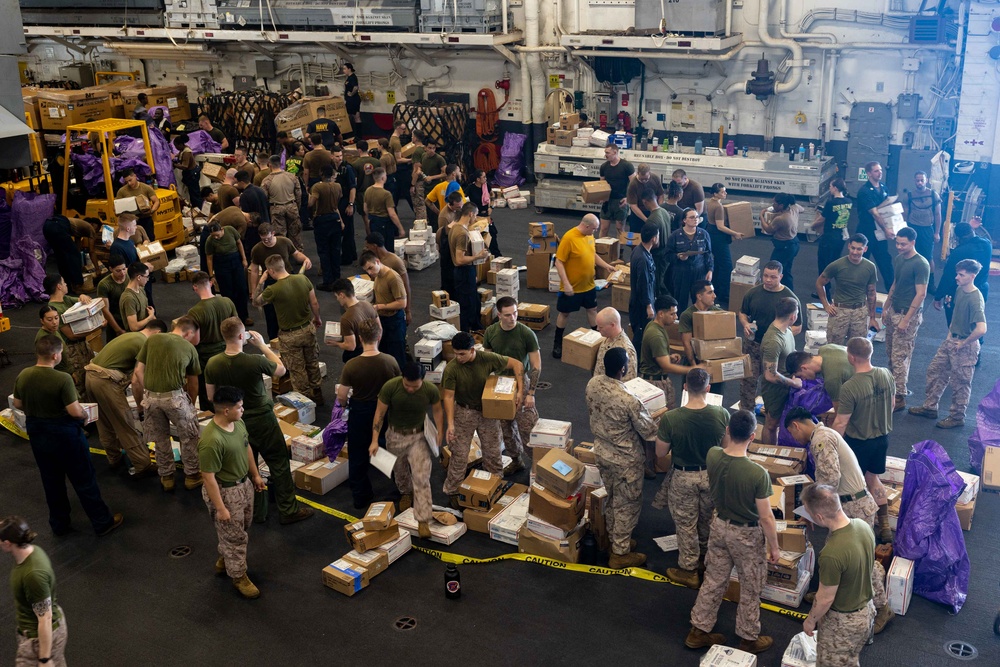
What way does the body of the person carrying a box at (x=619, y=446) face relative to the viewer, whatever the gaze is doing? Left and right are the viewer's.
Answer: facing away from the viewer and to the right of the viewer

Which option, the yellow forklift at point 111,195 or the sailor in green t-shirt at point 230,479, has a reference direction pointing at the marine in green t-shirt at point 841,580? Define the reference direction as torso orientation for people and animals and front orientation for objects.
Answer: the sailor in green t-shirt at point 230,479

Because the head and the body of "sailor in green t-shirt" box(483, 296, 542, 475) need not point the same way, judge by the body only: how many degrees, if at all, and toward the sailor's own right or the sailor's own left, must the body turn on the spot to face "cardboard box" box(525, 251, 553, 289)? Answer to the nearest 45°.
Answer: approximately 180°

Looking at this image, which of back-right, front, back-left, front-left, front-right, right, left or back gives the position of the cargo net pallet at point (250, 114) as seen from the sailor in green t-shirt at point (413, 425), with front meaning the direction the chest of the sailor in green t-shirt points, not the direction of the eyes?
back

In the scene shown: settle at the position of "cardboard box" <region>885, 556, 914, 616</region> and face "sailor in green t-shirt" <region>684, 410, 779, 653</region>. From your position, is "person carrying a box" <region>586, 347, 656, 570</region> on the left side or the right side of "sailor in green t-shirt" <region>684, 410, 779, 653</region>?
right

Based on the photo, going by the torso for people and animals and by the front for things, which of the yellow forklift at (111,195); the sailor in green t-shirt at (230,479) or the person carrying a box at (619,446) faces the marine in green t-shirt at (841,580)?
the sailor in green t-shirt at (230,479)

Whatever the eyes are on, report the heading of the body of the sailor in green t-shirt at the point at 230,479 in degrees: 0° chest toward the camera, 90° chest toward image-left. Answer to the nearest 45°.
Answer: approximately 315°

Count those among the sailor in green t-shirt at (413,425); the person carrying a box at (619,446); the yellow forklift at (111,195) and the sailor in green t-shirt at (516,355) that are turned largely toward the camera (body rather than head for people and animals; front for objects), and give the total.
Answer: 2

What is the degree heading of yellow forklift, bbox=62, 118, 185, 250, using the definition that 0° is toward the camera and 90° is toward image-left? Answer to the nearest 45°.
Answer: approximately 135°

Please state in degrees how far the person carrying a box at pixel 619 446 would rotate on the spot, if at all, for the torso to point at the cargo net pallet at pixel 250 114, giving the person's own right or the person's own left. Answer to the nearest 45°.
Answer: approximately 90° to the person's own left
